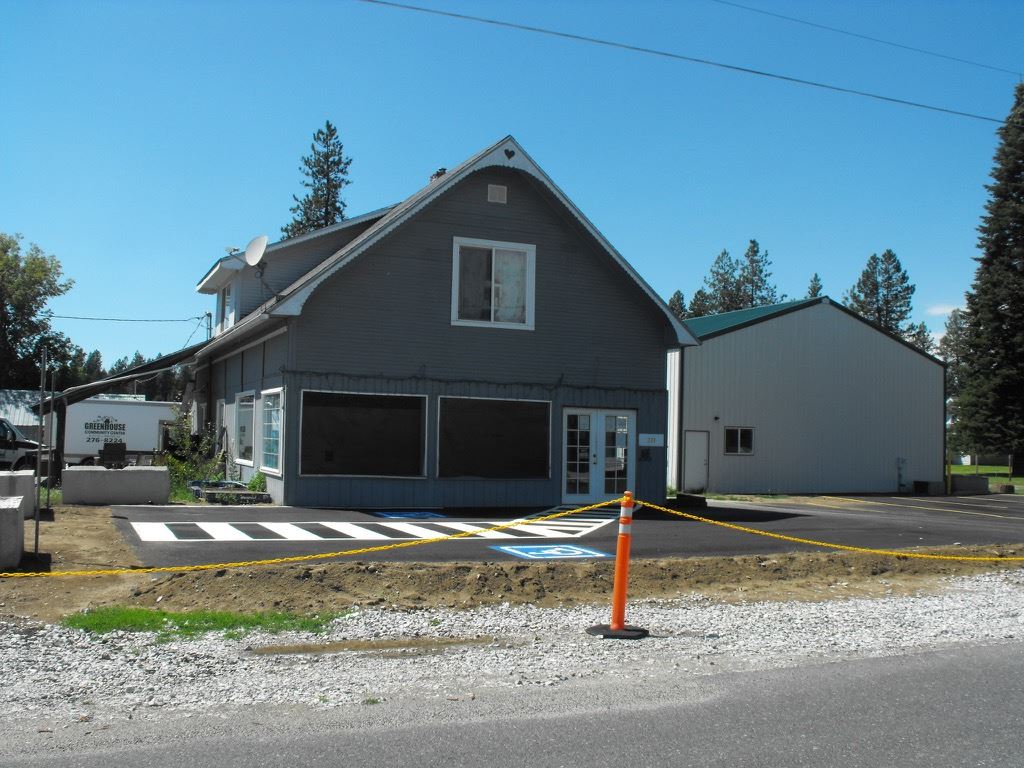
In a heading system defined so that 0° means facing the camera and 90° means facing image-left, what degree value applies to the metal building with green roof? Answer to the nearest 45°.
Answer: approximately 0°

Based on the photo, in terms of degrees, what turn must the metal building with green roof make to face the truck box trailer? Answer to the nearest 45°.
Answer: approximately 90° to its right
